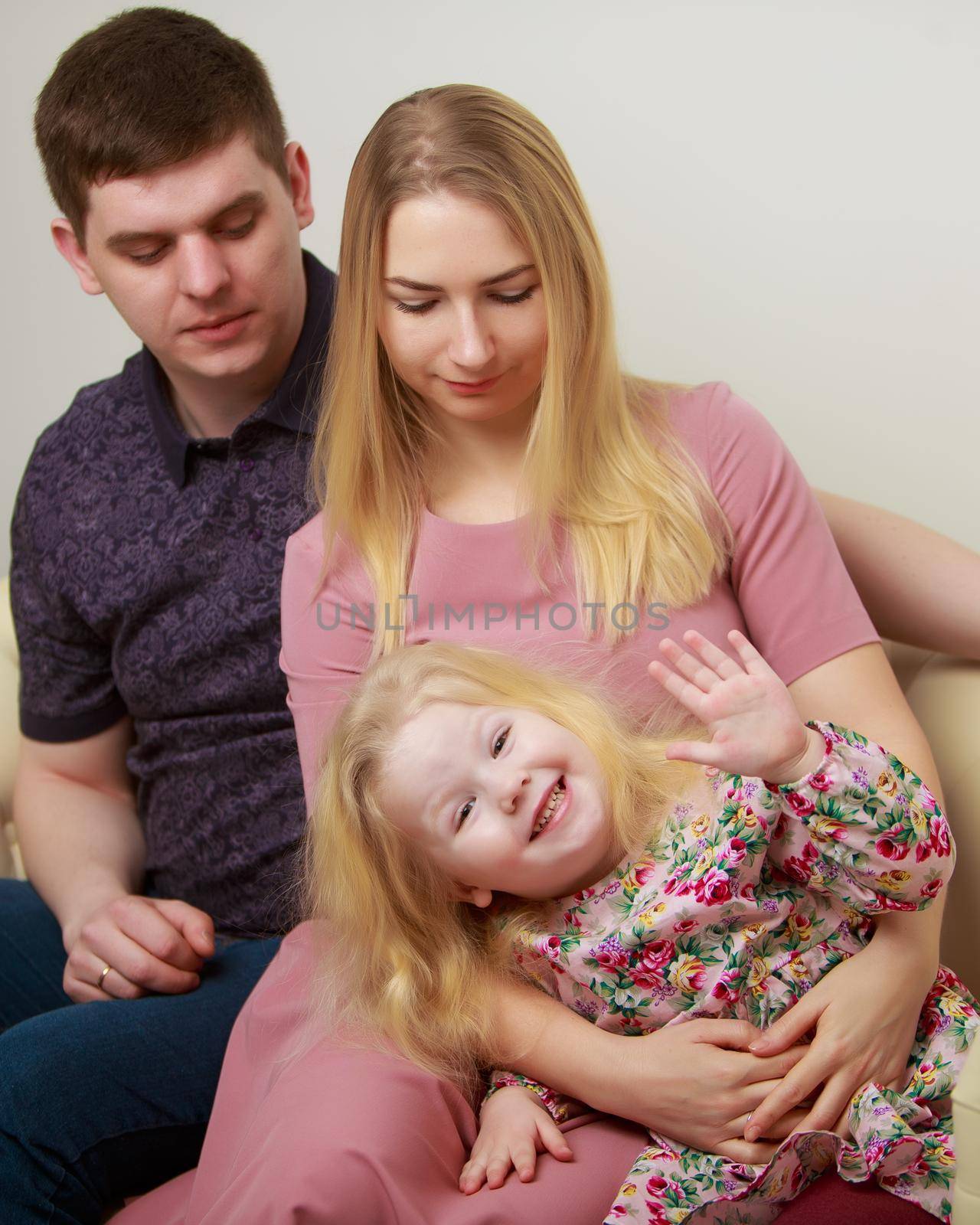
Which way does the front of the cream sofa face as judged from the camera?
facing the viewer

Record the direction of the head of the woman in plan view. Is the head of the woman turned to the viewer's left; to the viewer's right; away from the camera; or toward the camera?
toward the camera

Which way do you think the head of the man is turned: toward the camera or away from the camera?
toward the camera
